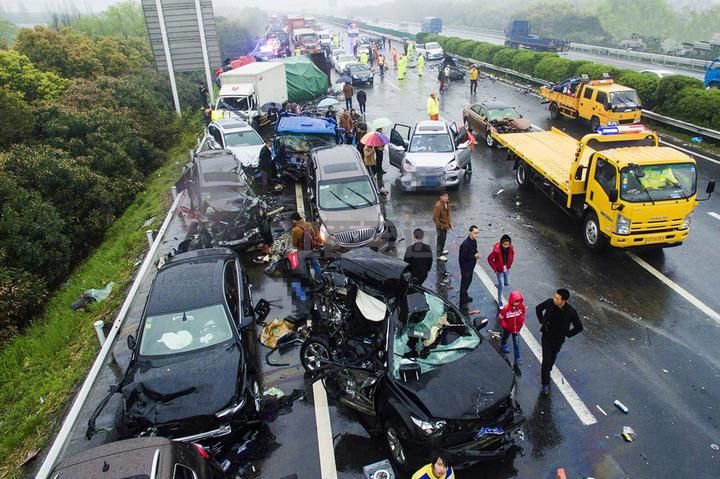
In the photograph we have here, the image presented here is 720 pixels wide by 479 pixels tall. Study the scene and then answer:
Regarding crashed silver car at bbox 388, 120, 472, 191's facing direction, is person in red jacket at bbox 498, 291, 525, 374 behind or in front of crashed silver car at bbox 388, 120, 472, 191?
in front

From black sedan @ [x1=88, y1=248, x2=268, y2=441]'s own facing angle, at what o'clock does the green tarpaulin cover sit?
The green tarpaulin cover is roughly at 7 o'clock from the black sedan.

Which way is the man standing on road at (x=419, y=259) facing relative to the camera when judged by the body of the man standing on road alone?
away from the camera

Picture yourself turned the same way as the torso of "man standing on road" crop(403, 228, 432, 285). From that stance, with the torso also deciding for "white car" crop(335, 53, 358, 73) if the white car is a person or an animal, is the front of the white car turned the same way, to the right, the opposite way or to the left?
the opposite way

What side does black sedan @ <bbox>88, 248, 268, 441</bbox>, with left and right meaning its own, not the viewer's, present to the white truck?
back

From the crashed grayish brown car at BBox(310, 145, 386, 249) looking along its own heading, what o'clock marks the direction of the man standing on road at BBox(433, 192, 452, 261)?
The man standing on road is roughly at 10 o'clock from the crashed grayish brown car.

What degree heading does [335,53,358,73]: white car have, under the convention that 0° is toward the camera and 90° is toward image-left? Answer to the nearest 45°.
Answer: approximately 0°

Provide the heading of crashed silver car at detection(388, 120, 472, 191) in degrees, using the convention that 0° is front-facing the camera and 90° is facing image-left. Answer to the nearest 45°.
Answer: approximately 0°

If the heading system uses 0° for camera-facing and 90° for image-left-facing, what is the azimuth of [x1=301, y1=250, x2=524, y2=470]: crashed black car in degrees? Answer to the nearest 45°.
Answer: approximately 315°

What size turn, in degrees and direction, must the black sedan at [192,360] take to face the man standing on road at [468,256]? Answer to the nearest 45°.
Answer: approximately 90° to its left
